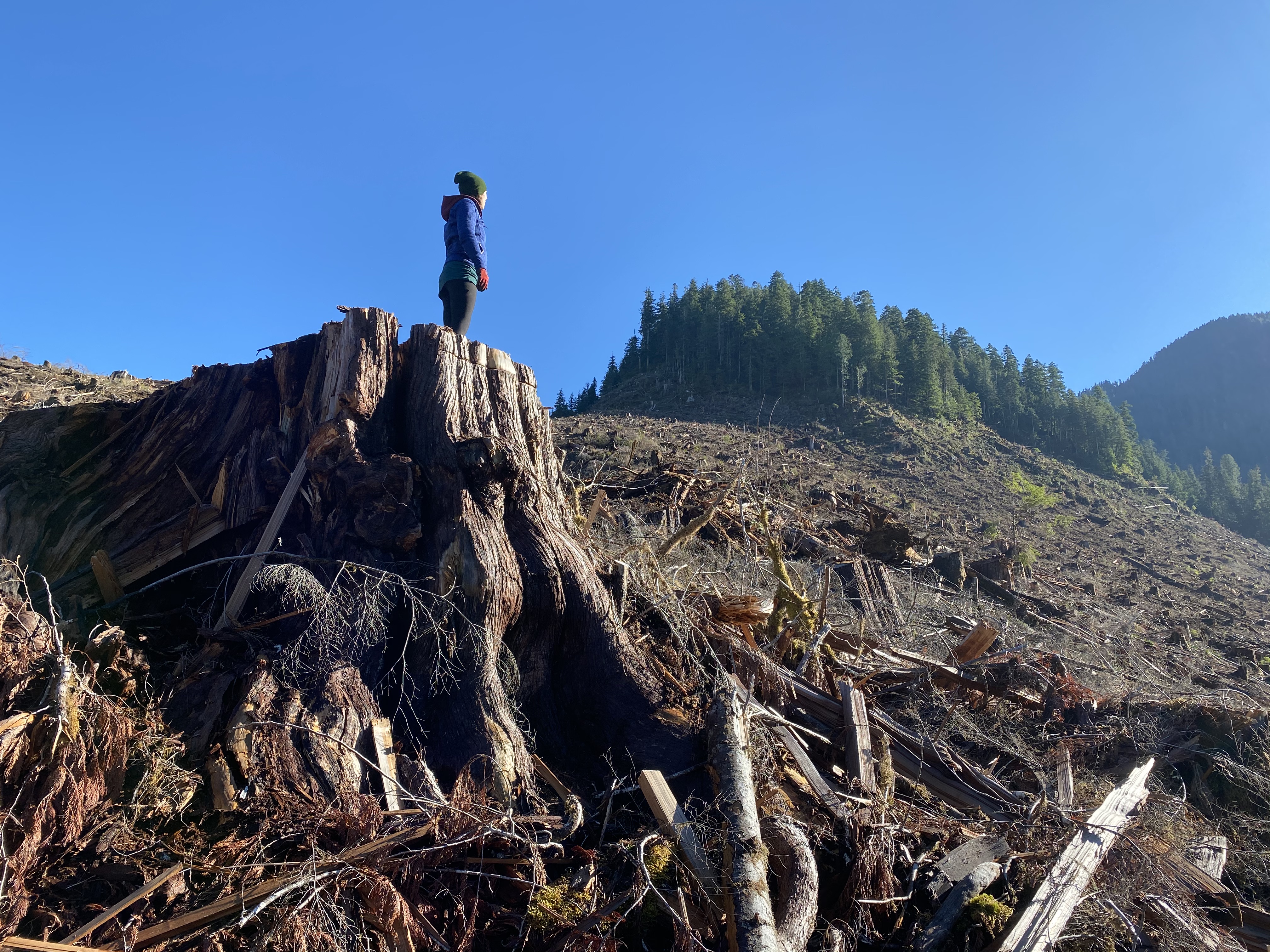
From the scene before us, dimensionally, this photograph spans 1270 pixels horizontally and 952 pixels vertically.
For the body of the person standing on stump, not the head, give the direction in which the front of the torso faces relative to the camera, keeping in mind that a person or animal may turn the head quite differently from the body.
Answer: to the viewer's right
